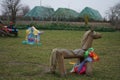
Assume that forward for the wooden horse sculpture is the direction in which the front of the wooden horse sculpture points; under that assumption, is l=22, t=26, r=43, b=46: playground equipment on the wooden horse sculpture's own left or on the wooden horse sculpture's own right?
on the wooden horse sculpture's own left

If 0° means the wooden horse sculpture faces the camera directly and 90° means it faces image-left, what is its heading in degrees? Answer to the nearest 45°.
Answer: approximately 270°

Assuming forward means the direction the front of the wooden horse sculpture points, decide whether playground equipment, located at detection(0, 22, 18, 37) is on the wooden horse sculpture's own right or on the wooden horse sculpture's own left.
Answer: on the wooden horse sculpture's own left
